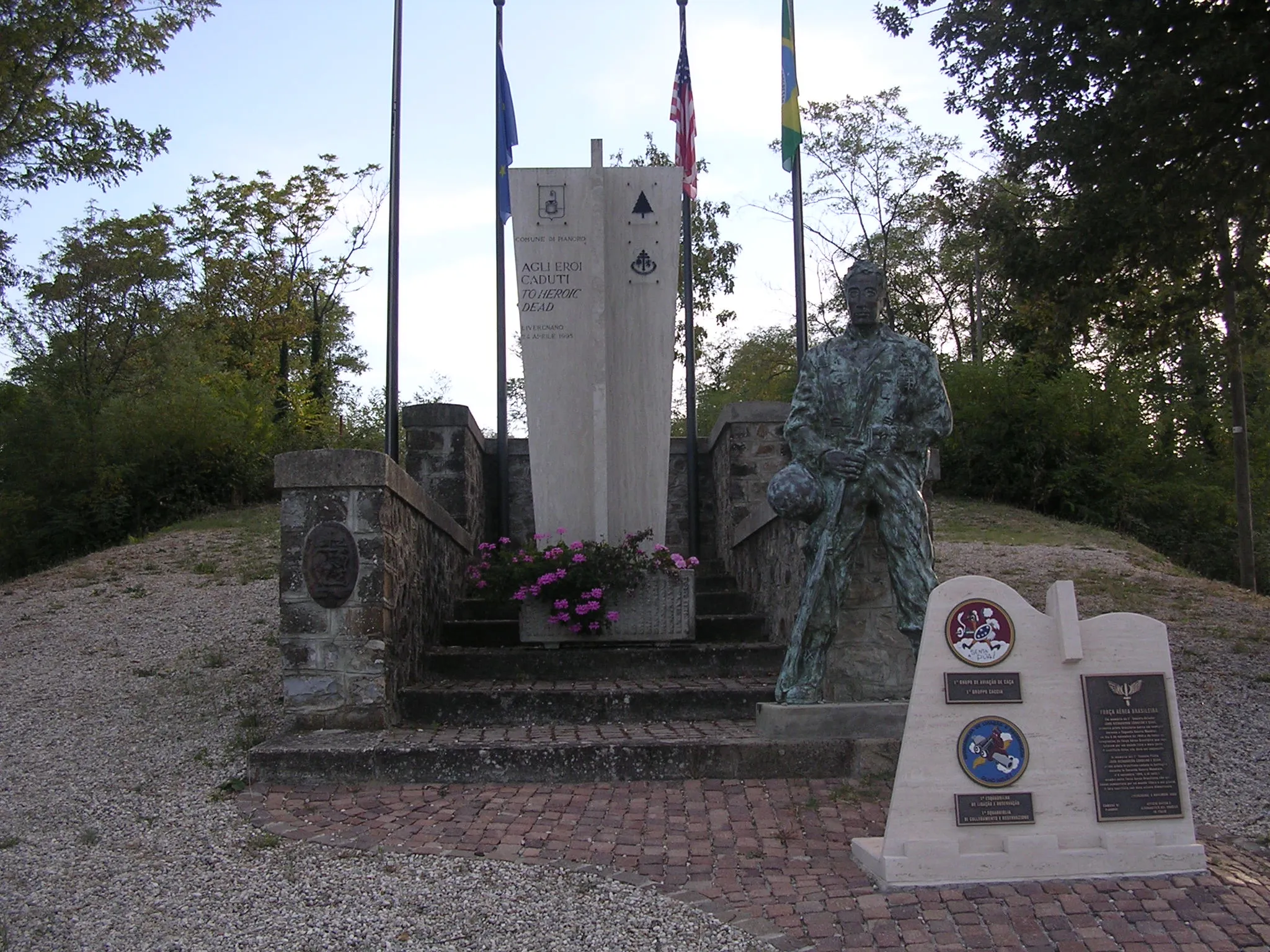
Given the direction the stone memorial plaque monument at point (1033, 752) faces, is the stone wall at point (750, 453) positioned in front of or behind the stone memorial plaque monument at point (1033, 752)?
behind

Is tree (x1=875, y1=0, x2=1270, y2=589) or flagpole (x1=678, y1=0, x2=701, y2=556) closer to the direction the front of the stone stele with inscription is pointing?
the tree

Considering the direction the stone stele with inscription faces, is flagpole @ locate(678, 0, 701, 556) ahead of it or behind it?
behind

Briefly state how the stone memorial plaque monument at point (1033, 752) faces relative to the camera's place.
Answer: facing the viewer

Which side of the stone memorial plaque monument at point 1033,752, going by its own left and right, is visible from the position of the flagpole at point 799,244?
back

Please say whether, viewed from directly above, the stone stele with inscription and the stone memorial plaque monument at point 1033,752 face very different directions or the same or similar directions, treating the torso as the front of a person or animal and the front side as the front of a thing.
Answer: same or similar directions

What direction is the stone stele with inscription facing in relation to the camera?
toward the camera

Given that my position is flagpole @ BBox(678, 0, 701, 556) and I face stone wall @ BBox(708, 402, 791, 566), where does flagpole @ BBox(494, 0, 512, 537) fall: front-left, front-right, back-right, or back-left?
back-right

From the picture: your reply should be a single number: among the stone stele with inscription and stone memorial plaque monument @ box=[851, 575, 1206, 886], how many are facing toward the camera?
2

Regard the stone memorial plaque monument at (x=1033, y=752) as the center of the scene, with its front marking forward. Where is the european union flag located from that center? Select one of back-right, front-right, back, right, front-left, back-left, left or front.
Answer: back-right

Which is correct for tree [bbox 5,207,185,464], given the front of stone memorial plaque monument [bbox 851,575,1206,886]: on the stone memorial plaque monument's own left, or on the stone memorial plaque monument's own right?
on the stone memorial plaque monument's own right
